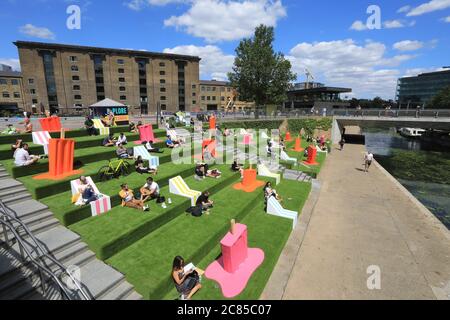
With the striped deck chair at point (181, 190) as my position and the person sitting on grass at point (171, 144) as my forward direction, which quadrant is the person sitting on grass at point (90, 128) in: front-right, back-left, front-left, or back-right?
front-left

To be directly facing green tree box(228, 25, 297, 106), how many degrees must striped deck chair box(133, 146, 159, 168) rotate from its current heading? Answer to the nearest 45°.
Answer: approximately 90° to its left

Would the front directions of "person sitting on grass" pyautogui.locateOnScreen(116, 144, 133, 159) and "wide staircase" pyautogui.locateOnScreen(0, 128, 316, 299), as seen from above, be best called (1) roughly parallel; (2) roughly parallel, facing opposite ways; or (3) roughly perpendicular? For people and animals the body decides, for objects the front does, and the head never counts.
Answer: roughly parallel

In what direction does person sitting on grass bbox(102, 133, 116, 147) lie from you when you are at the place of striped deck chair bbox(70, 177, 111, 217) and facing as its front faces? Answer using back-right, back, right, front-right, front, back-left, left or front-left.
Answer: back-left

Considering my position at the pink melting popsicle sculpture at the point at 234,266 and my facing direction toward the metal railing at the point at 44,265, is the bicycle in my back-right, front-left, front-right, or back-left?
front-right

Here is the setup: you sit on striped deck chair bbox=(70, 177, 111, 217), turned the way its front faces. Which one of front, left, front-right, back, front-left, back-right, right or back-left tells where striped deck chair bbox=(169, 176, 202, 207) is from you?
front-left

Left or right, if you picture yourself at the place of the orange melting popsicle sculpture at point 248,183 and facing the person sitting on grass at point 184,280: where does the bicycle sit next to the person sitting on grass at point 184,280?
right

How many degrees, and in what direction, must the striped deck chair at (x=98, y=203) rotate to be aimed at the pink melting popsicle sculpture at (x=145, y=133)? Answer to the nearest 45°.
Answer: approximately 90° to its left

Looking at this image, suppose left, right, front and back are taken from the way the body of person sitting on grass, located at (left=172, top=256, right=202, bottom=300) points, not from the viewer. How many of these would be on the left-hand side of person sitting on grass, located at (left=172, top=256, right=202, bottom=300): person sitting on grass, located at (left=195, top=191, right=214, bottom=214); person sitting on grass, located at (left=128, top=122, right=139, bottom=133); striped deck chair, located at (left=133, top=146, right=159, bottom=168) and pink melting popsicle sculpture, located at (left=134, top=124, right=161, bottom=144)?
4

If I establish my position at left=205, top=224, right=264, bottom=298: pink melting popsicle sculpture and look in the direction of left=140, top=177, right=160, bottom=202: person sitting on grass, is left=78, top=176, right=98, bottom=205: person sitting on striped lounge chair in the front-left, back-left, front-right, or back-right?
front-left

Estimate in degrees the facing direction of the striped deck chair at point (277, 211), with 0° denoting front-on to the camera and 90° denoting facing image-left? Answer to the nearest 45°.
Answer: approximately 315°

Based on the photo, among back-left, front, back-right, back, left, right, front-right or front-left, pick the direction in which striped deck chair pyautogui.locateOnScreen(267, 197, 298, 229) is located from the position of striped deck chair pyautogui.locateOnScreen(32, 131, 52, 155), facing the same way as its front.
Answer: front

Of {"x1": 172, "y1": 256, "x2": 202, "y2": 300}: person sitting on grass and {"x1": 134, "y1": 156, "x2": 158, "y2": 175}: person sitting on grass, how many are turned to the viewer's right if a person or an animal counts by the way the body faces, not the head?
2

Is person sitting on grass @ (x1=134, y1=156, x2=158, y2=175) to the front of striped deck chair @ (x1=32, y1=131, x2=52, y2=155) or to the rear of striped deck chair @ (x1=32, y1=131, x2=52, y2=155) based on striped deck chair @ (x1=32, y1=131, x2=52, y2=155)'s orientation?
to the front

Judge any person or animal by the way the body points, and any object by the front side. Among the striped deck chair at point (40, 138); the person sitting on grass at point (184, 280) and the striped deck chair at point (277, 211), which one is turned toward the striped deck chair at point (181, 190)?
the striped deck chair at point (40, 138)

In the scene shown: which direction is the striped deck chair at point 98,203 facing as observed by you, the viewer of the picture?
facing the viewer and to the right of the viewer

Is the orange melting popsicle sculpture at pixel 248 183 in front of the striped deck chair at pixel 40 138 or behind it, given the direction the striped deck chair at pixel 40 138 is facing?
in front

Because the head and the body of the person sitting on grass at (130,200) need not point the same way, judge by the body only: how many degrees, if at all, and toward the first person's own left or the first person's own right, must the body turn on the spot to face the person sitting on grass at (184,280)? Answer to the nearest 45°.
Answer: approximately 45° to the first person's own right
